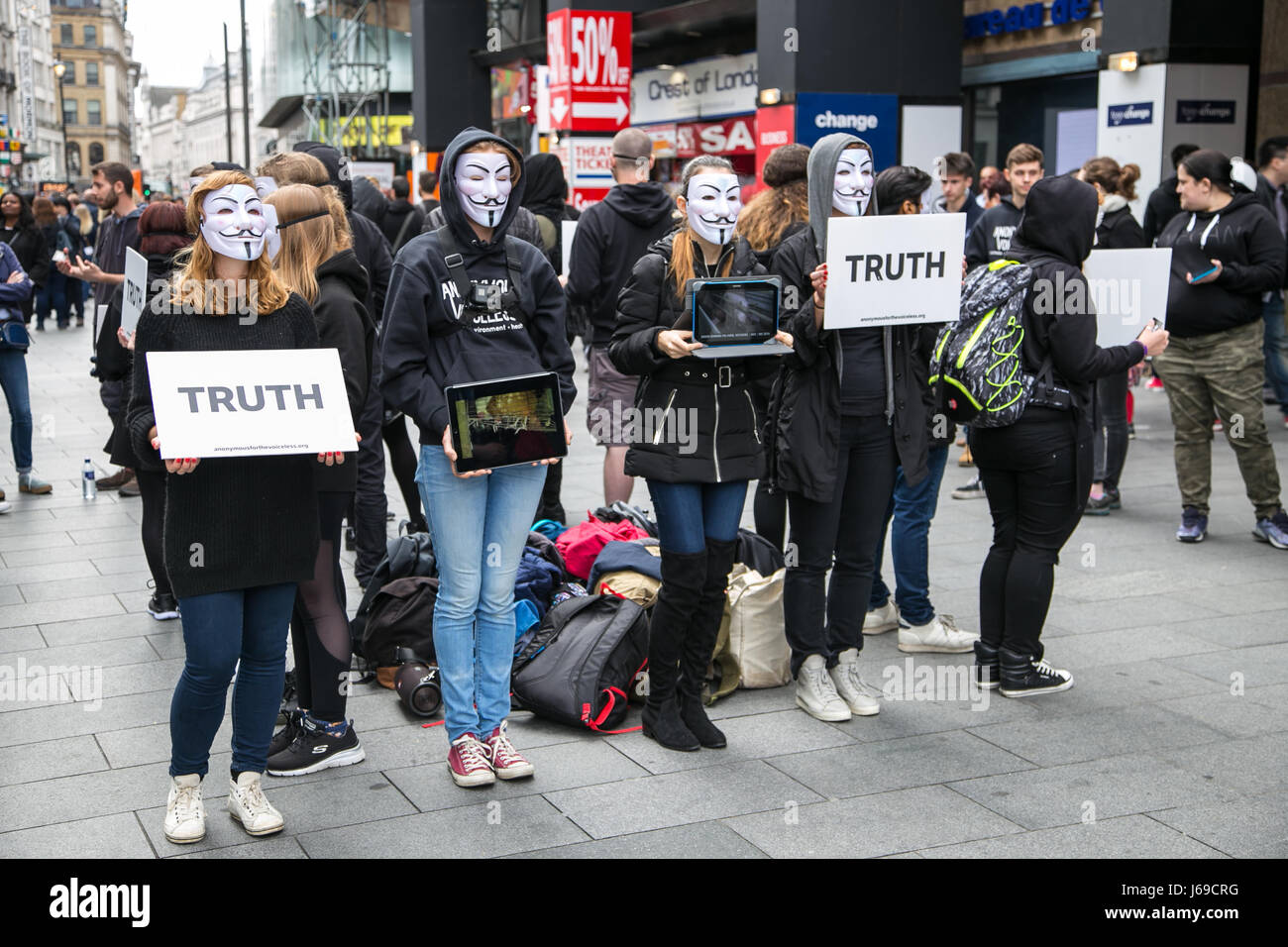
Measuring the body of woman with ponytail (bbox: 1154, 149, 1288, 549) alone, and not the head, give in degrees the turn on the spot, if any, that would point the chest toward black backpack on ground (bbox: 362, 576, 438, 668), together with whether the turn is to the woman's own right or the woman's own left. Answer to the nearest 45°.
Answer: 0° — they already face it

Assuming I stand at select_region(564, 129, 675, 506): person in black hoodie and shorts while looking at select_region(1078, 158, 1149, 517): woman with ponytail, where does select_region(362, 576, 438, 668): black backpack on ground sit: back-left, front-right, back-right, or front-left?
back-right

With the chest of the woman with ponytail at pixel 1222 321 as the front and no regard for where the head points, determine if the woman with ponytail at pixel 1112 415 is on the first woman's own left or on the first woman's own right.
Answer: on the first woman's own right

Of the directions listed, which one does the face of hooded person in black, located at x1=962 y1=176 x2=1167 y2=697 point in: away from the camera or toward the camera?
away from the camera

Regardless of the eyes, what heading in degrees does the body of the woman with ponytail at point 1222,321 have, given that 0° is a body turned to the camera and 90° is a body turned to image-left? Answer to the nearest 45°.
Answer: approximately 45°

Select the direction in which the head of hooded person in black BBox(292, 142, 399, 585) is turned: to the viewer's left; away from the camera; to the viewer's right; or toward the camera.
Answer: away from the camera

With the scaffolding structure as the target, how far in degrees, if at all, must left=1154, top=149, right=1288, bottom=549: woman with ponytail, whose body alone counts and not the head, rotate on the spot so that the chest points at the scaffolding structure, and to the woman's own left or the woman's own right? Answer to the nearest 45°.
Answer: approximately 90° to the woman's own right

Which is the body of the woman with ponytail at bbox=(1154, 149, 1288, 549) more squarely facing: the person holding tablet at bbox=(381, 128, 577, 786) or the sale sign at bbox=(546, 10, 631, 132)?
the person holding tablet
